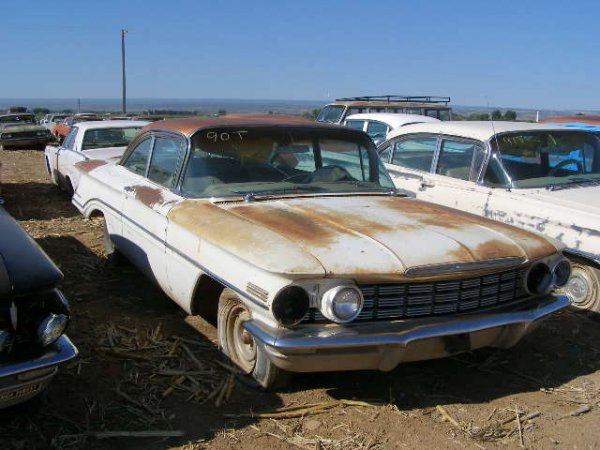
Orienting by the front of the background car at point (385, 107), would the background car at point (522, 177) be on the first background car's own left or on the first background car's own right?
on the first background car's own left

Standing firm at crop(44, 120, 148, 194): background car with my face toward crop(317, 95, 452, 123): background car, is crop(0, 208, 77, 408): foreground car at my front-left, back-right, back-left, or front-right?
back-right

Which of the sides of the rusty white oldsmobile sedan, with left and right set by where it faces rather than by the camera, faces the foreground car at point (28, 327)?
right

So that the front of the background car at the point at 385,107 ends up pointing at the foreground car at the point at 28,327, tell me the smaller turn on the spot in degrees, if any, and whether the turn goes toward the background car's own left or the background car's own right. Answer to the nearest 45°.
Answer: approximately 45° to the background car's own left

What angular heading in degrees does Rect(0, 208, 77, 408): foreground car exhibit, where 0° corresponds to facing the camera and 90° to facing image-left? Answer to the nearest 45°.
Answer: approximately 315°

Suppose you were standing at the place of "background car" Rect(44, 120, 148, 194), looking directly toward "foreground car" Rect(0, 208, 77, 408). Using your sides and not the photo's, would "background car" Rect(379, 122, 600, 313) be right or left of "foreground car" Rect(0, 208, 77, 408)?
left
